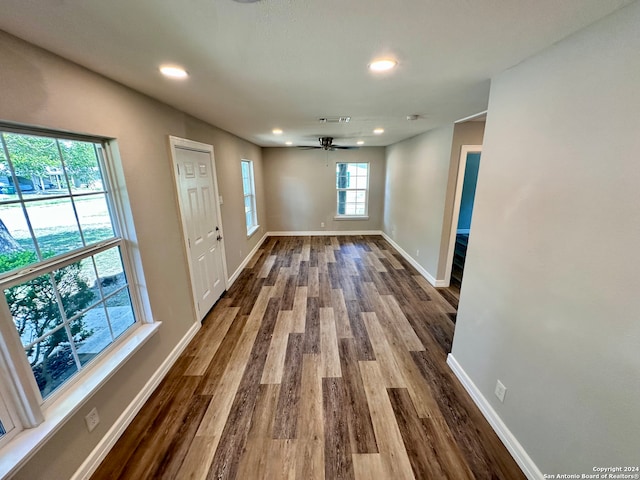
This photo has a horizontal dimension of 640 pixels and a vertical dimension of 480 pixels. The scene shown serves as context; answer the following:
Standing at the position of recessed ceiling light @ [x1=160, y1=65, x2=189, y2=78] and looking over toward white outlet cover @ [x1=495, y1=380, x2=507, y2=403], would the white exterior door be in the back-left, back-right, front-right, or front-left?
back-left

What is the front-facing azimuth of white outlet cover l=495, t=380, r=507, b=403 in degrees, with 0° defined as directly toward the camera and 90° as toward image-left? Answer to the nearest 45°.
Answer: approximately 45°

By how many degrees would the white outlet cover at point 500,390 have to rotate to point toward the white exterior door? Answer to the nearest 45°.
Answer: approximately 45° to its right

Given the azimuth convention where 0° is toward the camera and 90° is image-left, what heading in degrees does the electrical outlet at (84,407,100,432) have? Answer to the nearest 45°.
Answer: approximately 315°

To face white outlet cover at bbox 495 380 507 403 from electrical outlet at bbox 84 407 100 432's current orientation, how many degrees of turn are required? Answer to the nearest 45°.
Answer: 0° — it already faces it

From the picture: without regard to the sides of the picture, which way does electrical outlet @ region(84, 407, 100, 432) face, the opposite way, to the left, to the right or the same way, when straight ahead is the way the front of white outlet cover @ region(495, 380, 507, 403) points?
the opposite way

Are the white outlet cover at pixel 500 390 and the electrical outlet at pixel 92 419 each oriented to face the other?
yes

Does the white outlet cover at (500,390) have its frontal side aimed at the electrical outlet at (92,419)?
yes

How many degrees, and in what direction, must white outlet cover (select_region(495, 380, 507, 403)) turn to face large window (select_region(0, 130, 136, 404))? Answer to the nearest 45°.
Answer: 0° — it already faces it
